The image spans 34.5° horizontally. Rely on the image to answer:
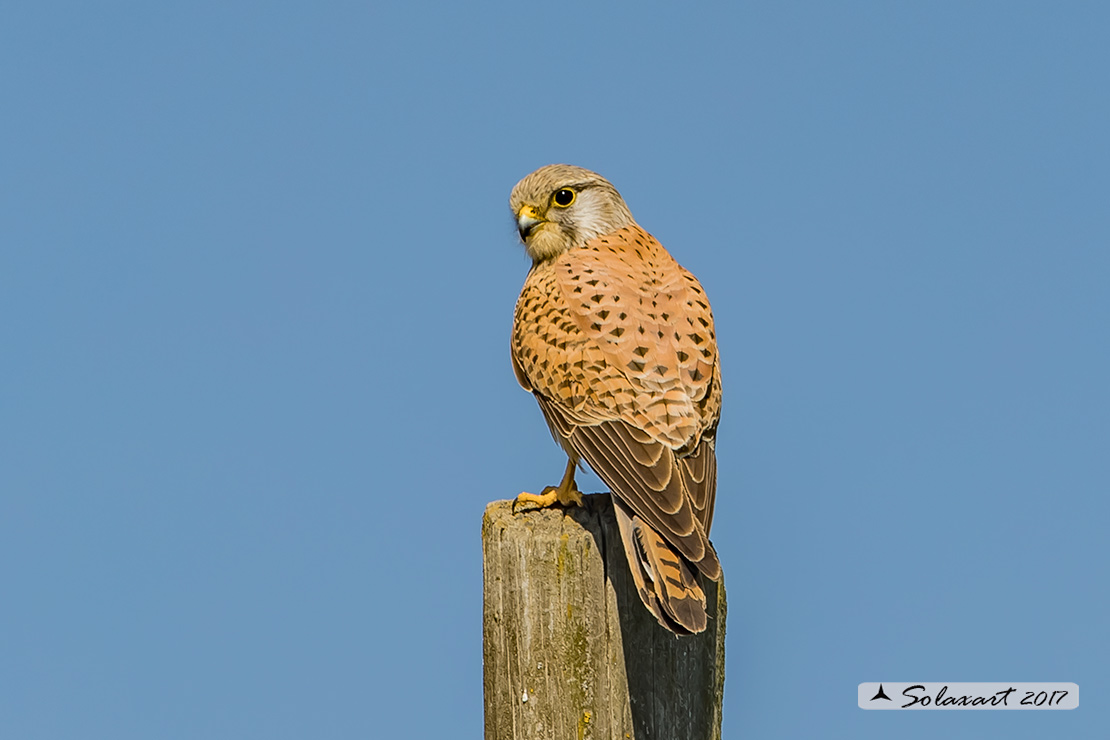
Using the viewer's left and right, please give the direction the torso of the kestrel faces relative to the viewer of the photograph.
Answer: facing away from the viewer and to the left of the viewer
